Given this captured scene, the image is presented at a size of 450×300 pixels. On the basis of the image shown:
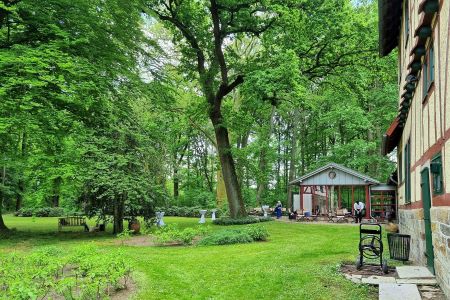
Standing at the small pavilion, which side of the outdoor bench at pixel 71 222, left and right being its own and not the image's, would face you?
left

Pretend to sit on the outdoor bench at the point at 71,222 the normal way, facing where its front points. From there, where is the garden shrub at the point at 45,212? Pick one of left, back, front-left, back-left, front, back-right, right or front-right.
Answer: back

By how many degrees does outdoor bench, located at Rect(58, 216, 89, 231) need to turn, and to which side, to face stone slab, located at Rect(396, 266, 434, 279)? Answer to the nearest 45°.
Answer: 0° — it already faces it

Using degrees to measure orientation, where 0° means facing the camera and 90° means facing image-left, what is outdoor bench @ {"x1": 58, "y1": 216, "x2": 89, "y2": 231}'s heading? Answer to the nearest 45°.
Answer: approximately 0°

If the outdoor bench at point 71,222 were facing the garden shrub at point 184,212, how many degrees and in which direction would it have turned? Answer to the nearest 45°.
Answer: approximately 135° to its left

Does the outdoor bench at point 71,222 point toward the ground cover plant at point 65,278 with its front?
yes

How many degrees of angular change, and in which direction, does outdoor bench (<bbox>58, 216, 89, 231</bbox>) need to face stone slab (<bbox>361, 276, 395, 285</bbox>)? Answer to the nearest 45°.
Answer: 0° — it already faces it
